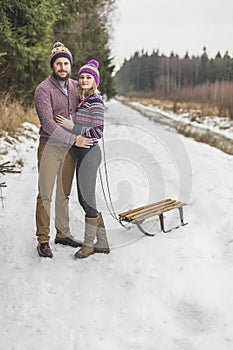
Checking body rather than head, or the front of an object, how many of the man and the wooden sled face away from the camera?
0

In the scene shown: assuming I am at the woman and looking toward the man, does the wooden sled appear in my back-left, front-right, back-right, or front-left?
back-right

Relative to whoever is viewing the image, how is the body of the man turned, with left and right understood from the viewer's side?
facing the viewer and to the right of the viewer

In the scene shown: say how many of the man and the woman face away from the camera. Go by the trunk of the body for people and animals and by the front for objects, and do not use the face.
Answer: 0

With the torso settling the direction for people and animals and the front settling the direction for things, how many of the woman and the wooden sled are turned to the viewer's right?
0

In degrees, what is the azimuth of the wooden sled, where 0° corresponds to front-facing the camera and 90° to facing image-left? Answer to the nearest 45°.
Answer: approximately 45°

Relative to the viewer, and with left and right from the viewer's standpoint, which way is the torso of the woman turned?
facing the viewer and to the left of the viewer

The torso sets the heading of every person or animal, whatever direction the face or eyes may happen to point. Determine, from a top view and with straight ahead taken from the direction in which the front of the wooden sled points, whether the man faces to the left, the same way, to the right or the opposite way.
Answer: to the left
